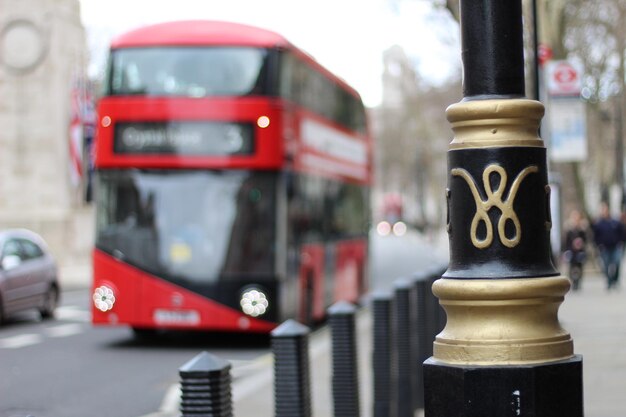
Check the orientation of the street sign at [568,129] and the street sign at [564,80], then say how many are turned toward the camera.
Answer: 2

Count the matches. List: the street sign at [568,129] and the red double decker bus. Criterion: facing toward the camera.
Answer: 2

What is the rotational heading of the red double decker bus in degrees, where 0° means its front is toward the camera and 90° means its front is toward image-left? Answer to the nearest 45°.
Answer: approximately 0°

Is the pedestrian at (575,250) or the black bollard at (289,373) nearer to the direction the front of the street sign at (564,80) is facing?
the black bollard

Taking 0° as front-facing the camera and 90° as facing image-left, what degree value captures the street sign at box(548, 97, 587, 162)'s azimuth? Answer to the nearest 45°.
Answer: approximately 0°

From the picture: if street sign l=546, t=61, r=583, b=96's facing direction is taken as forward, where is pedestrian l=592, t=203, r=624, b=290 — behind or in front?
behind

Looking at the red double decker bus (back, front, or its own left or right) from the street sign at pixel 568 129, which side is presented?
left

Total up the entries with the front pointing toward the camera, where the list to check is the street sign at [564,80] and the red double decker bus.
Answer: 2
